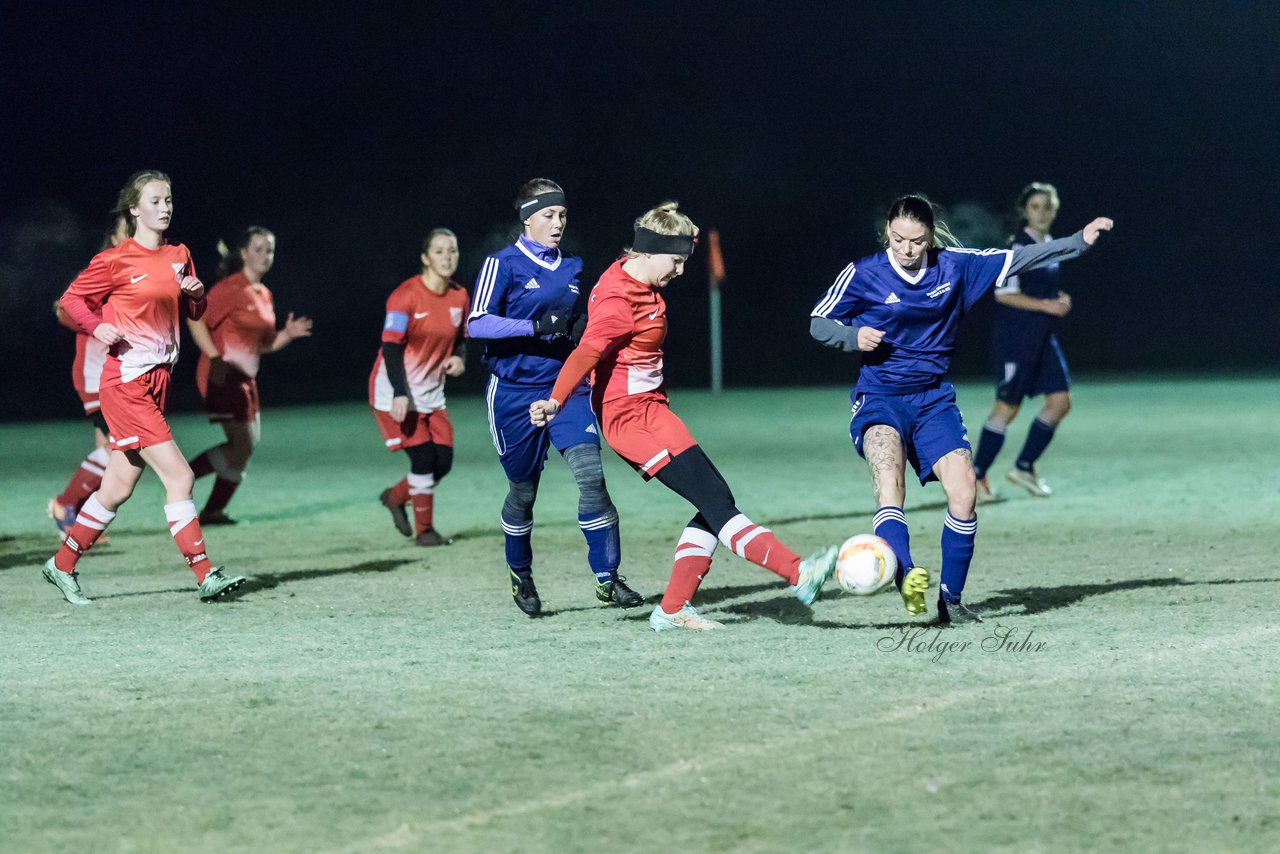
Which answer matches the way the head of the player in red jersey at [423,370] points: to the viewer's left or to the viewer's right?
to the viewer's right

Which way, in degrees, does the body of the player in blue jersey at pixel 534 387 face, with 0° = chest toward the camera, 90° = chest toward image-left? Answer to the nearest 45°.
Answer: approximately 315°

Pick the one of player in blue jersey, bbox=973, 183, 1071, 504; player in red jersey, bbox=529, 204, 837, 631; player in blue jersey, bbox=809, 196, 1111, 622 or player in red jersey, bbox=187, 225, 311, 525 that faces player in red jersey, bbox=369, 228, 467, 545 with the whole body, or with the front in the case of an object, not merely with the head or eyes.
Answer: player in red jersey, bbox=187, 225, 311, 525

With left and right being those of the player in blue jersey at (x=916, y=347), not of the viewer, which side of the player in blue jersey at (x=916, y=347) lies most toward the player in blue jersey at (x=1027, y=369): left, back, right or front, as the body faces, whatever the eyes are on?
back

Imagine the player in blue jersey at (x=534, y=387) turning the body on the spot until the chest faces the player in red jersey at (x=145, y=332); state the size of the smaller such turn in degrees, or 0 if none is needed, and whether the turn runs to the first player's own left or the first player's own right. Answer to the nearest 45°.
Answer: approximately 135° to the first player's own right

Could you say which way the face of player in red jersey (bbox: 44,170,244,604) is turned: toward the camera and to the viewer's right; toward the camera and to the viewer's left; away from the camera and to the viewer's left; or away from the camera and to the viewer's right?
toward the camera and to the viewer's right

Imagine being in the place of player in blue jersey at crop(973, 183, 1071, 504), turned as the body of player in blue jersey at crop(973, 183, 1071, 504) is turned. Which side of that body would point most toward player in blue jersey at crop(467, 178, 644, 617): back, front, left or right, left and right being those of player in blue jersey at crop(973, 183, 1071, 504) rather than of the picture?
right

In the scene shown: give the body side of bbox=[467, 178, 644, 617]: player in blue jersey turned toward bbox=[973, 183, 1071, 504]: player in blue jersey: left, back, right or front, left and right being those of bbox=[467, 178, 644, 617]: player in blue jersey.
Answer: left

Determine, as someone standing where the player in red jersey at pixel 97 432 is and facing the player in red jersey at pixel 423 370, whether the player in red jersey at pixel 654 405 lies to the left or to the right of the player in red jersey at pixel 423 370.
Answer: right

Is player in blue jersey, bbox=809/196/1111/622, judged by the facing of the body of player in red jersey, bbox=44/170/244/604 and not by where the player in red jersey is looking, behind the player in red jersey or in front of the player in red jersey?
in front

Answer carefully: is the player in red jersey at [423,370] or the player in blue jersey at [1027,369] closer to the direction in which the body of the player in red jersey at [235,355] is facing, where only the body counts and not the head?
the player in red jersey
